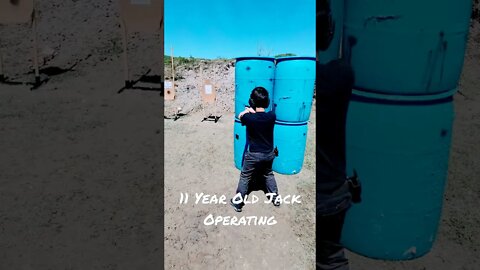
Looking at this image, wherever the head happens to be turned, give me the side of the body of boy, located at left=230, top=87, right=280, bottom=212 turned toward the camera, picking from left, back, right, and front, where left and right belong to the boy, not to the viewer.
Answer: back

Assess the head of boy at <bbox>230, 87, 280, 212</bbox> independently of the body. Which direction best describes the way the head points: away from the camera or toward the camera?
away from the camera
